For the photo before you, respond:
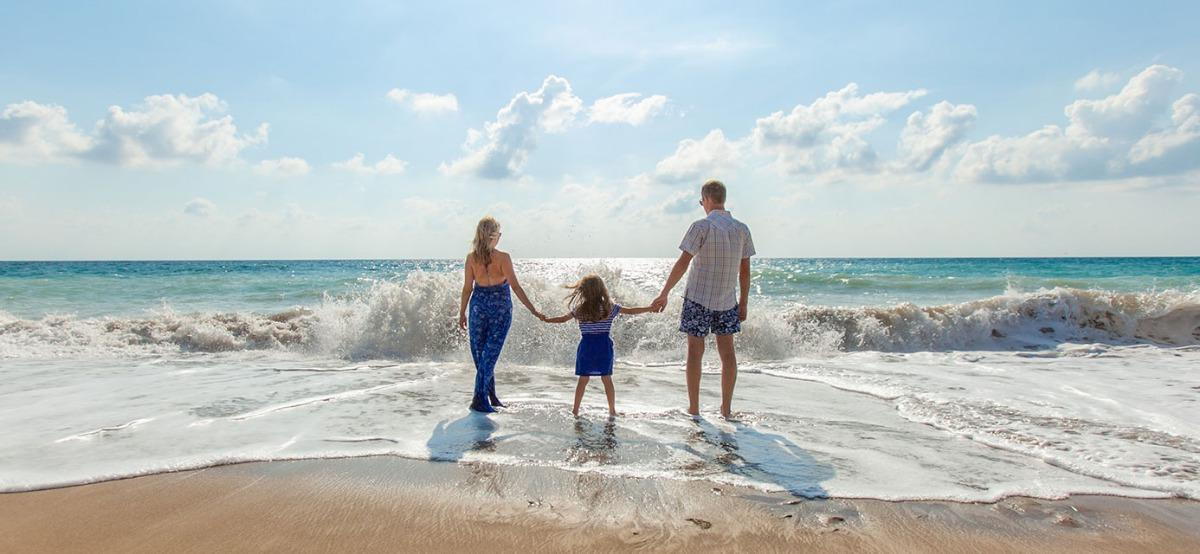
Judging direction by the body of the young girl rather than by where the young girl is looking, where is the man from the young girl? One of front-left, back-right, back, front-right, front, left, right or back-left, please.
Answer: right

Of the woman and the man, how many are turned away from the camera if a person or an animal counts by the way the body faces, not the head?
2

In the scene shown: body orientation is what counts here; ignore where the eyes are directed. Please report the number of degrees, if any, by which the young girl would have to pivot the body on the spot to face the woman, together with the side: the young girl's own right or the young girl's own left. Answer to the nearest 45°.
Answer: approximately 45° to the young girl's own left

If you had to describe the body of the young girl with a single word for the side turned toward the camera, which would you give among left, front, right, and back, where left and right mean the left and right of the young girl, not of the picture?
back

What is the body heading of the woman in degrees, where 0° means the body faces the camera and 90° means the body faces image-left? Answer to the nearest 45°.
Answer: approximately 180°

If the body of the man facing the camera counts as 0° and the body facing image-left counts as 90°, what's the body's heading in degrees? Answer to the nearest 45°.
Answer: approximately 180°

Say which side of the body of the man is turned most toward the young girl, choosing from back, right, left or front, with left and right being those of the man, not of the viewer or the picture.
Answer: left

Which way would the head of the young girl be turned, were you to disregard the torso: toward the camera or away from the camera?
away from the camera

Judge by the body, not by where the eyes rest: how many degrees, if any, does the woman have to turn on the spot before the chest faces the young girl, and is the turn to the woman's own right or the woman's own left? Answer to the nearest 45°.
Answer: approximately 135° to the woman's own right
